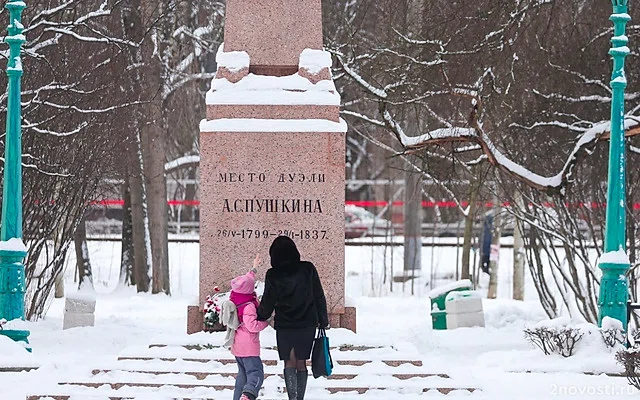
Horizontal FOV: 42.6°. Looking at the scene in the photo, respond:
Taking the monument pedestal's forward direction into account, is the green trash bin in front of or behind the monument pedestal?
behind

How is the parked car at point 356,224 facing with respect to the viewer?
to the viewer's right

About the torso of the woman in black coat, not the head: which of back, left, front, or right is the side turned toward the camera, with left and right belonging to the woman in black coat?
back

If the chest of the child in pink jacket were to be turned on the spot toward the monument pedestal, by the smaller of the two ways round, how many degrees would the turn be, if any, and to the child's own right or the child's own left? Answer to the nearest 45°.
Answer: approximately 45° to the child's own left

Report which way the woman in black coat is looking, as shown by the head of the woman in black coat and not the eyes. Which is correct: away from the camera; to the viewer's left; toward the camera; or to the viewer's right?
away from the camera

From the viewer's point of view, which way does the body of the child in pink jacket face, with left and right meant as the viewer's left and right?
facing away from the viewer and to the right of the viewer

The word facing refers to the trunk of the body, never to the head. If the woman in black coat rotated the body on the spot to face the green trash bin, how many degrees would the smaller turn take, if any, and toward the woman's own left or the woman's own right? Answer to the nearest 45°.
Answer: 0° — they already face it

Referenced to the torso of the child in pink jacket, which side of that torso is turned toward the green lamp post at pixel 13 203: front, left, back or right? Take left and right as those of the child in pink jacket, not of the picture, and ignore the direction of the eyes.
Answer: left

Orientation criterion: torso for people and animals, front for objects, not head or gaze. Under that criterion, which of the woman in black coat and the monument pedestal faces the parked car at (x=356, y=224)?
the woman in black coat

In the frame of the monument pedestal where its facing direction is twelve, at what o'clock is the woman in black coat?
The woman in black coat is roughly at 12 o'clock from the monument pedestal.
